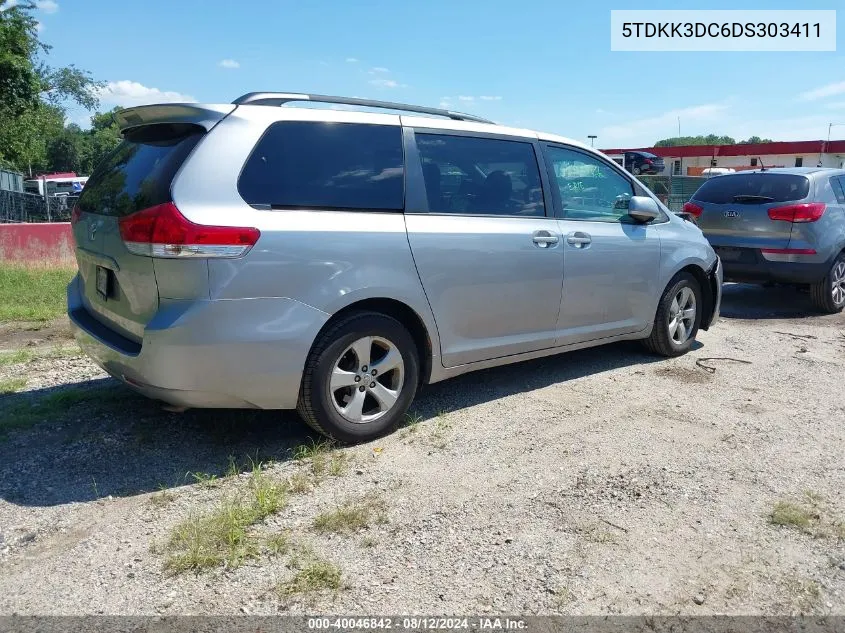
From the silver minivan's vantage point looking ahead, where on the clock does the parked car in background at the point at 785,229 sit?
The parked car in background is roughly at 12 o'clock from the silver minivan.

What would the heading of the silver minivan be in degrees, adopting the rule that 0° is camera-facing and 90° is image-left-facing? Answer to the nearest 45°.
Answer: approximately 225°

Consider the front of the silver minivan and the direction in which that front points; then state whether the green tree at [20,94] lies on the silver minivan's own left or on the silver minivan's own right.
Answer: on the silver minivan's own left

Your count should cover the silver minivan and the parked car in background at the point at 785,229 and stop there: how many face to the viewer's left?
0

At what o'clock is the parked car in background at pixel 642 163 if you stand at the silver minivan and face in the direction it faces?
The parked car in background is roughly at 11 o'clock from the silver minivan.

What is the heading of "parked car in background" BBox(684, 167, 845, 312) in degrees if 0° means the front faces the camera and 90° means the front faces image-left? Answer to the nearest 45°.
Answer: approximately 225°

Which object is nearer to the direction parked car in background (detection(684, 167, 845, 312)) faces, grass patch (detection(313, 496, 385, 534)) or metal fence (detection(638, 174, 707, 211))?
the metal fence

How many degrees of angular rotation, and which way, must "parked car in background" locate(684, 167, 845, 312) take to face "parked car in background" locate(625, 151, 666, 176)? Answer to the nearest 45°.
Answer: approximately 45° to its left

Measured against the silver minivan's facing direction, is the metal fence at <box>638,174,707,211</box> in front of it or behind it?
in front
